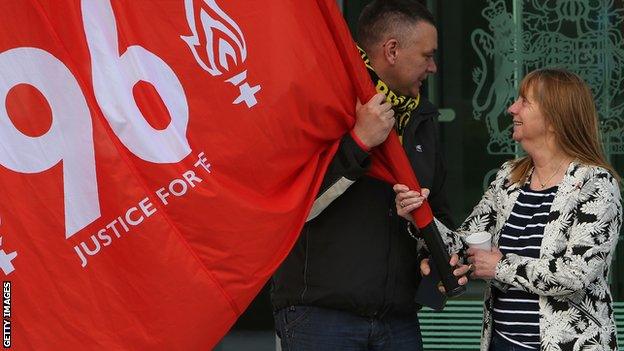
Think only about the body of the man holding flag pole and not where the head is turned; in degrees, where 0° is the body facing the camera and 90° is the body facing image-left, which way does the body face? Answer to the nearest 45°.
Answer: approximately 315°

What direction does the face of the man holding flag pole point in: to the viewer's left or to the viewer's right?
to the viewer's right
